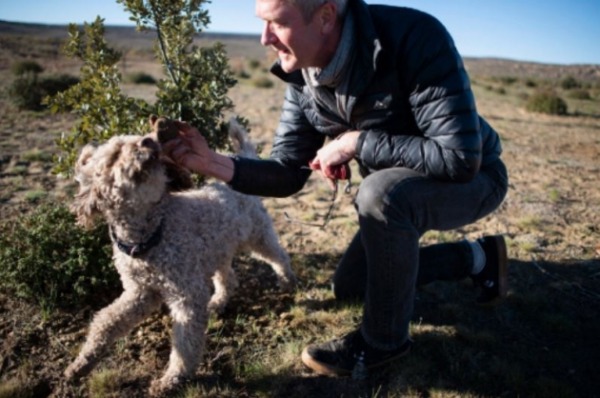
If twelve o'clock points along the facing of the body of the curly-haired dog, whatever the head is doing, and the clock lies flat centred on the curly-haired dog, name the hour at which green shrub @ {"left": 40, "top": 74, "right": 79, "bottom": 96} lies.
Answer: The green shrub is roughly at 4 o'clock from the curly-haired dog.

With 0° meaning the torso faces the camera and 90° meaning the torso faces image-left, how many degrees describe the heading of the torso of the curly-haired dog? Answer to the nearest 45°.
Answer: approximately 45°

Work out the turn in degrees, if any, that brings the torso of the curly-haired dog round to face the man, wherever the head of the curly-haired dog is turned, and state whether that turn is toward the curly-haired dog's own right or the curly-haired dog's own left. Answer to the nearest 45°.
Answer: approximately 135° to the curly-haired dog's own left

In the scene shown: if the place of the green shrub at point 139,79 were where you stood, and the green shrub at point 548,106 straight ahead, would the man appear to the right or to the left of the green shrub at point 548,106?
right

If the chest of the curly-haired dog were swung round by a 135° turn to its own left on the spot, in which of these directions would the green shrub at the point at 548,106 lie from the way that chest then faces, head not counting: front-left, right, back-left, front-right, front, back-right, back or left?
front-left

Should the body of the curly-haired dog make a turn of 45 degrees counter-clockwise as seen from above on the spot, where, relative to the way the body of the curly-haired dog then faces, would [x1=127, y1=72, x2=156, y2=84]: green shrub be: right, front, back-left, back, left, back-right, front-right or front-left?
back

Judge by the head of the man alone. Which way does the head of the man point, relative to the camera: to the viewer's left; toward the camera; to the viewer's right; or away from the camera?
to the viewer's left

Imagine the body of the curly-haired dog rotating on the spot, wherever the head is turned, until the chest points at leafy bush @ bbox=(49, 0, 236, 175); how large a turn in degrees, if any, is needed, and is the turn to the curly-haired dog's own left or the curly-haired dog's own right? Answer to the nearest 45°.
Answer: approximately 135° to the curly-haired dog's own right
